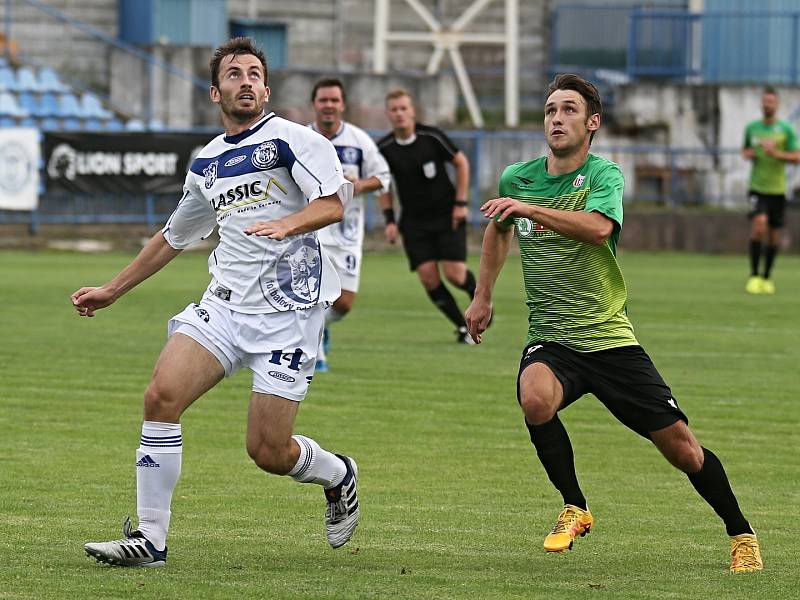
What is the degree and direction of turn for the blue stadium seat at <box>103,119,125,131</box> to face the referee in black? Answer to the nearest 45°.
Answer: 0° — it already faces them

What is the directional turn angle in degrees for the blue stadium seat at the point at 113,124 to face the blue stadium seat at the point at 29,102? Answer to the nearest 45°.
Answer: approximately 45° to its right

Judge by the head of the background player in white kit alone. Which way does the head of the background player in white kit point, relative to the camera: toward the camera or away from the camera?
toward the camera

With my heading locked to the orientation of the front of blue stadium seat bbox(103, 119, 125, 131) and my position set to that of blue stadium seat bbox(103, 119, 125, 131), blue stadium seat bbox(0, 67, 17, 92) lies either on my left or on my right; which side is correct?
on my right

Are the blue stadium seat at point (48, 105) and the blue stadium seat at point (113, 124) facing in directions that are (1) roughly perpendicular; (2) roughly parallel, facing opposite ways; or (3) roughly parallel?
roughly parallel

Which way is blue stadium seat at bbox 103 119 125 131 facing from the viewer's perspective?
toward the camera

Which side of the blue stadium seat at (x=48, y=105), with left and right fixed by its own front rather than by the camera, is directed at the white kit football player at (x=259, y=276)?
front

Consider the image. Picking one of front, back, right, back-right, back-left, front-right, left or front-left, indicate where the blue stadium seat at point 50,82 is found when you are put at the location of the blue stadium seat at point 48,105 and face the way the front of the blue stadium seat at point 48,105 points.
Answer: back

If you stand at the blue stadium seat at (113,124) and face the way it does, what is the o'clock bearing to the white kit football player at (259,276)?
The white kit football player is roughly at 12 o'clock from the blue stadium seat.

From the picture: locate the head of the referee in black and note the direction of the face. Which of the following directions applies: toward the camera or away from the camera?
toward the camera

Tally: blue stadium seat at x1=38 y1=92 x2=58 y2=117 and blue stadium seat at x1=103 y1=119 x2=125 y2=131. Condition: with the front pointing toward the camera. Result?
2

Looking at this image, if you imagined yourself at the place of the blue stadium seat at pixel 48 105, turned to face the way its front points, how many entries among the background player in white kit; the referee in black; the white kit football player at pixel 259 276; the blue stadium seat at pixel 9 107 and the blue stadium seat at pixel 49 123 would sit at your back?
0

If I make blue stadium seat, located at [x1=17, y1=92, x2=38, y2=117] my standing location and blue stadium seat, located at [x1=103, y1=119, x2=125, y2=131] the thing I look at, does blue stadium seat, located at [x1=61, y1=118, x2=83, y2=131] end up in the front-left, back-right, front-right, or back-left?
front-right

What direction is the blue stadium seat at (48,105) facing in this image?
toward the camera

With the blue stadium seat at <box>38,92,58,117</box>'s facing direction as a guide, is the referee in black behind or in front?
in front

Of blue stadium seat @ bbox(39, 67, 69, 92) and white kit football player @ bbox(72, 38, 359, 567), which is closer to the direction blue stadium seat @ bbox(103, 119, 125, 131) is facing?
the white kit football player
